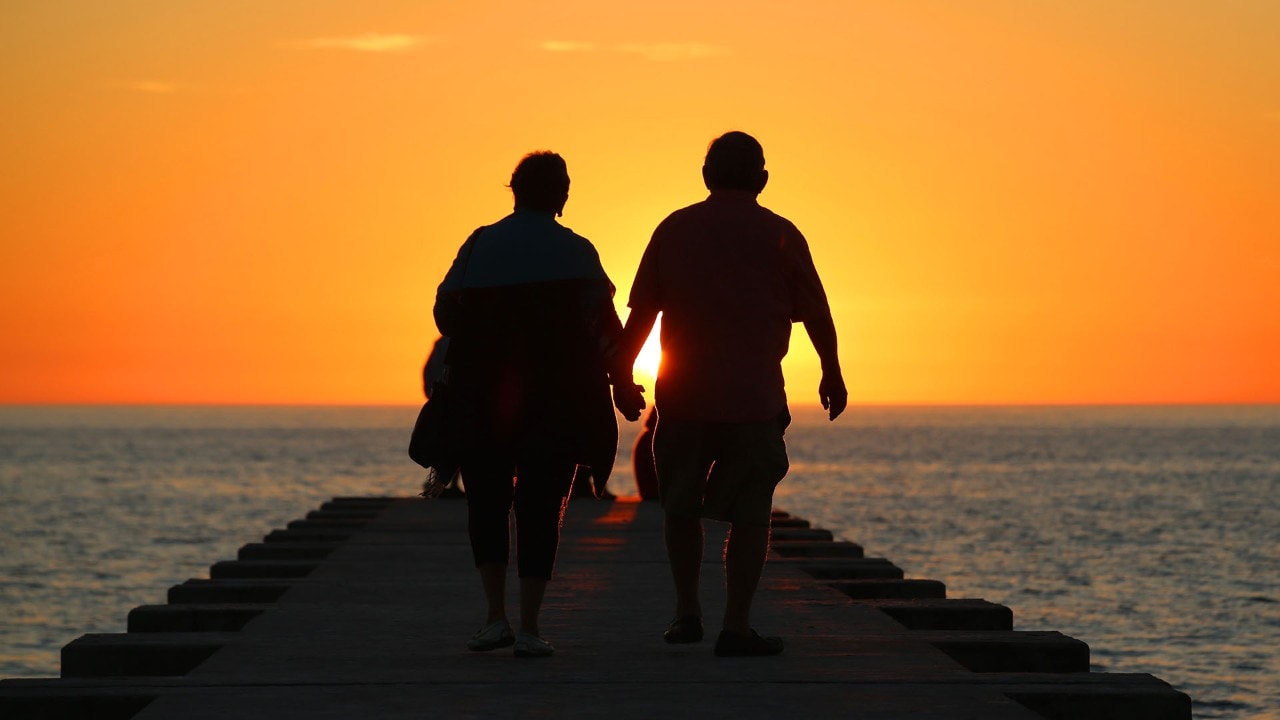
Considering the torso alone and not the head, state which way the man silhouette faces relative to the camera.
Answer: away from the camera
